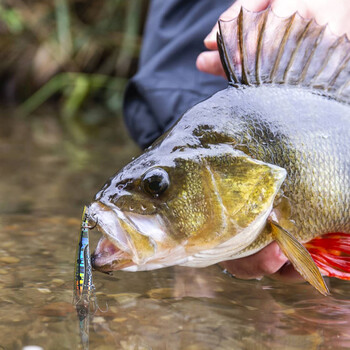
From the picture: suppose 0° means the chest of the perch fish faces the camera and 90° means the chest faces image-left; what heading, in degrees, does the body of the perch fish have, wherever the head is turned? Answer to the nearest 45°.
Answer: approximately 90°

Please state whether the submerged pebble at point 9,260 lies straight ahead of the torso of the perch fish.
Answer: yes
